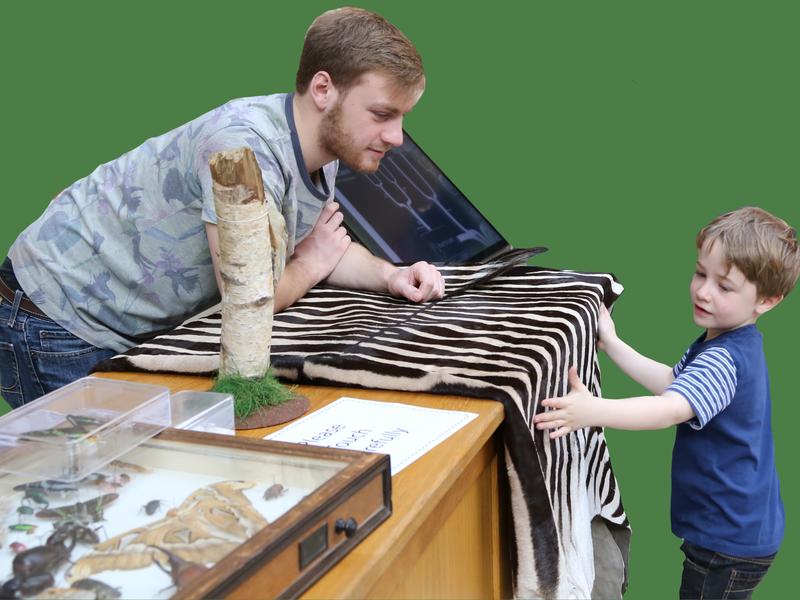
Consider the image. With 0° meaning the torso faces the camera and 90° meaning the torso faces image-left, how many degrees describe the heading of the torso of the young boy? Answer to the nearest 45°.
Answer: approximately 90°

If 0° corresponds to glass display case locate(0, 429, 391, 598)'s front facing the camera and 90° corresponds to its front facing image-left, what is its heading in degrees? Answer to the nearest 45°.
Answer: approximately 315°

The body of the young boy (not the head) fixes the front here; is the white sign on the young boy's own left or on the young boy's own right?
on the young boy's own left

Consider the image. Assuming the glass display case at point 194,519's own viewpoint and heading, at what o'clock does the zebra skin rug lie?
The zebra skin rug is roughly at 9 o'clock from the glass display case.

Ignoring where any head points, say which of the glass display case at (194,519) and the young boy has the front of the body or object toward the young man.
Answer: the young boy

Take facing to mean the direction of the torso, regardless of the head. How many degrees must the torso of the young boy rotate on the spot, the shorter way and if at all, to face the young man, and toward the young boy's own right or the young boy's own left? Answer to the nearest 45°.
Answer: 0° — they already face them

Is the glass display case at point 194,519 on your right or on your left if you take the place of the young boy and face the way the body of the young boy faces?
on your left

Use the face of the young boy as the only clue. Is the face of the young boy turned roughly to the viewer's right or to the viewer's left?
to the viewer's left

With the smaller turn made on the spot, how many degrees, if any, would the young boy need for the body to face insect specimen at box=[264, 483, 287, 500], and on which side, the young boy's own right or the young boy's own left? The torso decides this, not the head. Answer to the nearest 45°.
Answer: approximately 45° to the young boy's own left

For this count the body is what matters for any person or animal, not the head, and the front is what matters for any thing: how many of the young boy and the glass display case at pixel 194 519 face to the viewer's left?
1
